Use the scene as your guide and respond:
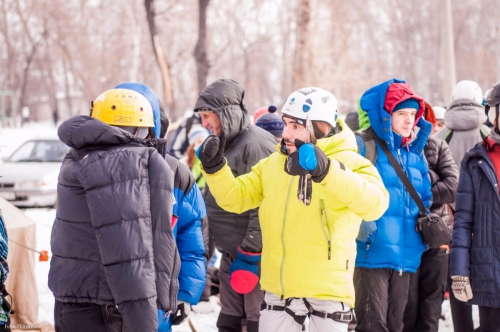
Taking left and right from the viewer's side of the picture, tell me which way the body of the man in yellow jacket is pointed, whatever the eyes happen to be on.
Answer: facing the viewer and to the left of the viewer

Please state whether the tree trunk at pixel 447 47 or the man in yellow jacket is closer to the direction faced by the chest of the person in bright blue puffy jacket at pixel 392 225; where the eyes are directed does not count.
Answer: the man in yellow jacket

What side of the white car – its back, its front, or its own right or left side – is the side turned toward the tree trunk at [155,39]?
back

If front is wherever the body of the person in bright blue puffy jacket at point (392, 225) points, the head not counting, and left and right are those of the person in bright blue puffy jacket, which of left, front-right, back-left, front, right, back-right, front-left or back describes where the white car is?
back

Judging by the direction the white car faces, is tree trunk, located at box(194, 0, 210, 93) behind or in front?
behind

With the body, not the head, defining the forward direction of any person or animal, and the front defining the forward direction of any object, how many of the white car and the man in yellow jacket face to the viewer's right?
0

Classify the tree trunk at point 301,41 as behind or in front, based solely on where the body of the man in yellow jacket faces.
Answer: behind

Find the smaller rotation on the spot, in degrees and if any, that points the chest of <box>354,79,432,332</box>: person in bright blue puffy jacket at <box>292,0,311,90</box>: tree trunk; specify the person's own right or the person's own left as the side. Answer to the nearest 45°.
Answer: approximately 135° to the person's own left

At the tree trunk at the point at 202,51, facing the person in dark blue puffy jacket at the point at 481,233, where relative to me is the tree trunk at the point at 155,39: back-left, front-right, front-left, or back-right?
back-right

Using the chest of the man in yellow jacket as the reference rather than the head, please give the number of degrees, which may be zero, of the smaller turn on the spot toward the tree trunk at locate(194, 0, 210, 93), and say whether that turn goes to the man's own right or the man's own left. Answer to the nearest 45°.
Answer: approximately 135° to the man's own right
